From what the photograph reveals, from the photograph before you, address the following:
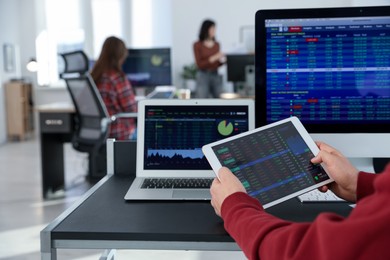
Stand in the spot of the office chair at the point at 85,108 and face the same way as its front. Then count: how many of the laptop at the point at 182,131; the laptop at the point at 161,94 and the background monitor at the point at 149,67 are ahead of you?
2

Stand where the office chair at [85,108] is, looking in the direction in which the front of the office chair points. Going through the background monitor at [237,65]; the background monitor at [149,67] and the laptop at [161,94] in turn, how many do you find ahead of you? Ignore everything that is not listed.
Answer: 3

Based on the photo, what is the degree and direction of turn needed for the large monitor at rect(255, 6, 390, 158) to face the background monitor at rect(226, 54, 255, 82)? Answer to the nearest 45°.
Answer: approximately 180°

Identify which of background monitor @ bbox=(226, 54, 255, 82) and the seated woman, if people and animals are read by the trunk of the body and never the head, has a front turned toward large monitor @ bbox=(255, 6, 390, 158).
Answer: the background monitor

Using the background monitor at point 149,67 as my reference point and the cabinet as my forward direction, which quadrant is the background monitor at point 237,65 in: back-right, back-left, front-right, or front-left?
back-right
